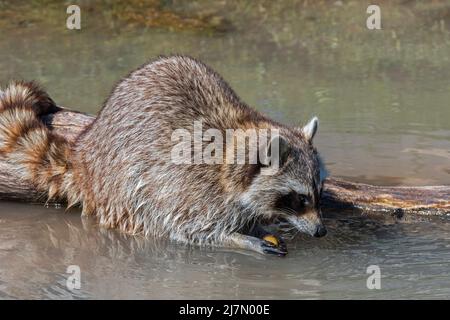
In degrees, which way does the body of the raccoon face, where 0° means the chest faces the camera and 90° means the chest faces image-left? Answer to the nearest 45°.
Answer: approximately 270°
